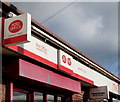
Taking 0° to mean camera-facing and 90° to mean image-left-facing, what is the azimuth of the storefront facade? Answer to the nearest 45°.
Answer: approximately 315°
